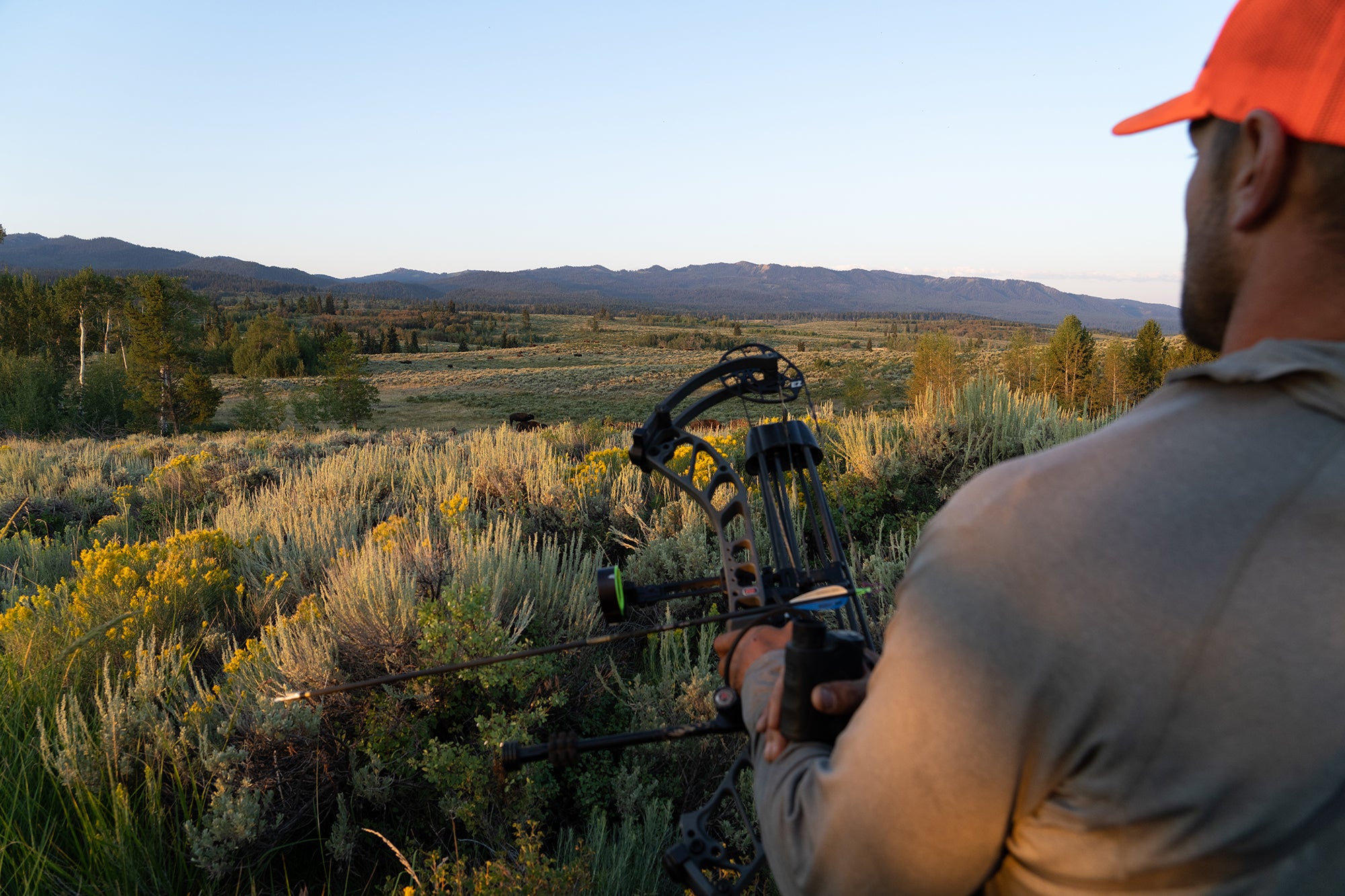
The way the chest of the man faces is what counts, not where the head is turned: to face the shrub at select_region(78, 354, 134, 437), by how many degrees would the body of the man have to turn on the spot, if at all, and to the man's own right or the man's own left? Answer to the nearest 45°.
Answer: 0° — they already face it

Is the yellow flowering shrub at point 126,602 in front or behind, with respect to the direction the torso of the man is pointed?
in front

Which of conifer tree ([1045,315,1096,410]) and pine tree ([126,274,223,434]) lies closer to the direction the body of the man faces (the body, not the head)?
the pine tree

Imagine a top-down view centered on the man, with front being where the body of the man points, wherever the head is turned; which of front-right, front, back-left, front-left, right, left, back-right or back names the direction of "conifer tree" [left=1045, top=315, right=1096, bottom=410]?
front-right

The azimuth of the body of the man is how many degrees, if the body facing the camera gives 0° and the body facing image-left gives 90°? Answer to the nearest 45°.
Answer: approximately 135°

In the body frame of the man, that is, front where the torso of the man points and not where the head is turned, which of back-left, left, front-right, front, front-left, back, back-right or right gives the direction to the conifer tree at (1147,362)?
front-right

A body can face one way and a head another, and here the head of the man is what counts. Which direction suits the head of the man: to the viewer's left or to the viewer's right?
to the viewer's left

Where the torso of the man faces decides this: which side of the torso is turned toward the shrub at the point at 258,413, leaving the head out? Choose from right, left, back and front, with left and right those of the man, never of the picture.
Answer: front

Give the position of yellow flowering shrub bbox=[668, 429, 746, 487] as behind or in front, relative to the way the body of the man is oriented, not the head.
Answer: in front
